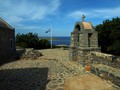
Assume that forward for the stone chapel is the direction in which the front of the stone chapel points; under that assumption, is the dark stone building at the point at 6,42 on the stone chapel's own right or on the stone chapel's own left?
on the stone chapel's own right

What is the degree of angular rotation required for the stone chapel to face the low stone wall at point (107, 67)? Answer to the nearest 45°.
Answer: approximately 45° to its left

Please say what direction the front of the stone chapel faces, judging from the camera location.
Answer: facing the viewer and to the left of the viewer

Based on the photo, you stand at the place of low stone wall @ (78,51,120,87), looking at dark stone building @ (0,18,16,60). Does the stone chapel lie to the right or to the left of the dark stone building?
right
